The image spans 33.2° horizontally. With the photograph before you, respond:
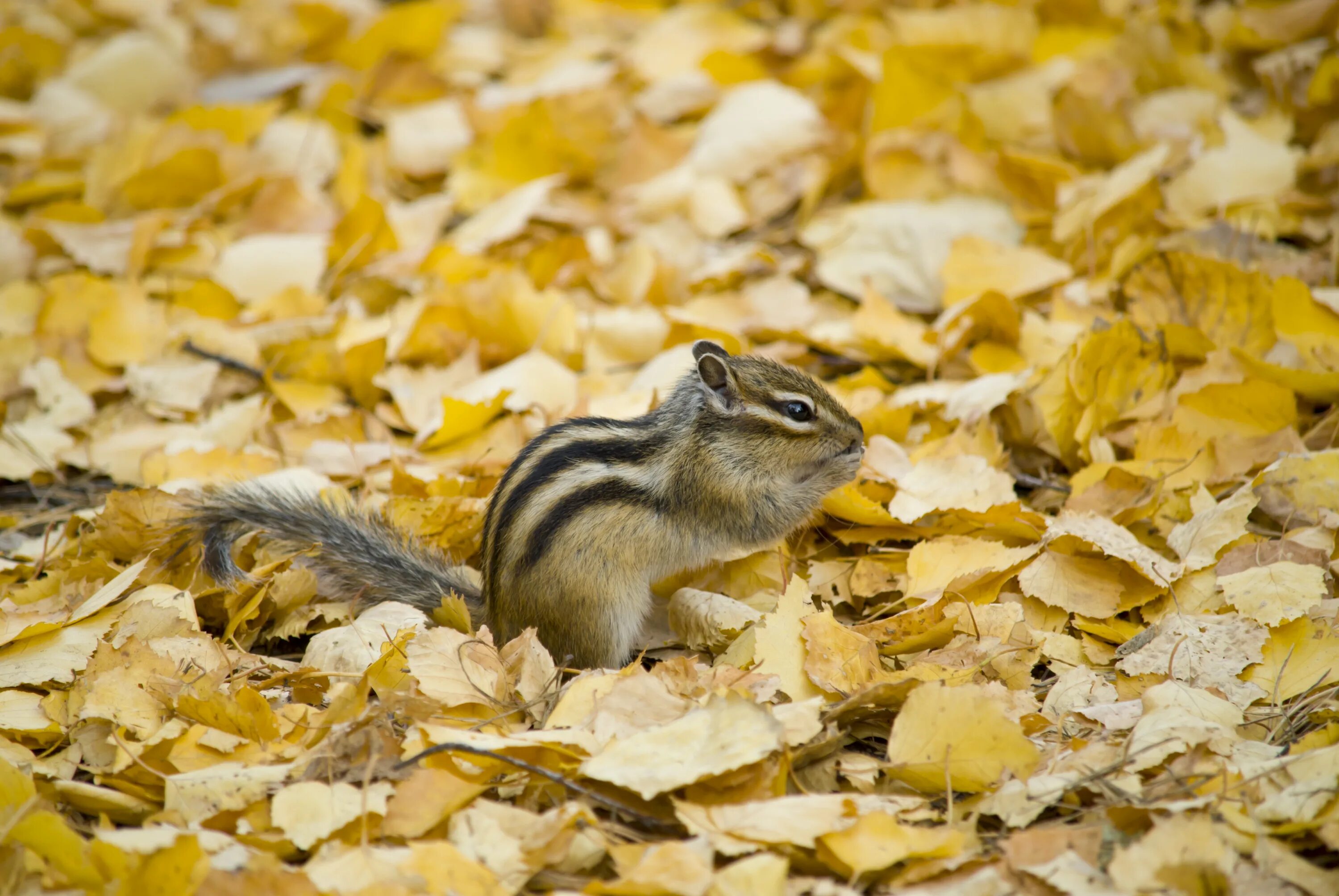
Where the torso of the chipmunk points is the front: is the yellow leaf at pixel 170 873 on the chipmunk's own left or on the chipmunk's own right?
on the chipmunk's own right

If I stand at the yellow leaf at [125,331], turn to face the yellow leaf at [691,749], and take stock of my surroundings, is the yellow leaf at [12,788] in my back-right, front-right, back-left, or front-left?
front-right

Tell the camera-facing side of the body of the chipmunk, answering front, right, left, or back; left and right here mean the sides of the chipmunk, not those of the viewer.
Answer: right

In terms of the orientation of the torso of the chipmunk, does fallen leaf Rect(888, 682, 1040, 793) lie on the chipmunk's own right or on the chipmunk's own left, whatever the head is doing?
on the chipmunk's own right

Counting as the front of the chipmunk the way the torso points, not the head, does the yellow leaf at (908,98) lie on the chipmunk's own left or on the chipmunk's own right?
on the chipmunk's own left

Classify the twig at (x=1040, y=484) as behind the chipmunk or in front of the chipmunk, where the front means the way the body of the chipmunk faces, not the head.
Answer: in front

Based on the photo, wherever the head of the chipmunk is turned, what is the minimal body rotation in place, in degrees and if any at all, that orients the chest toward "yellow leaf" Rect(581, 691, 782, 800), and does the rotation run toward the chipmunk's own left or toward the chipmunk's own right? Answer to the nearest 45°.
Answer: approximately 90° to the chipmunk's own right

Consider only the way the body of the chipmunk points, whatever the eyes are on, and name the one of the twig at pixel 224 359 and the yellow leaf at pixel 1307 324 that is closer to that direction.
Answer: the yellow leaf
